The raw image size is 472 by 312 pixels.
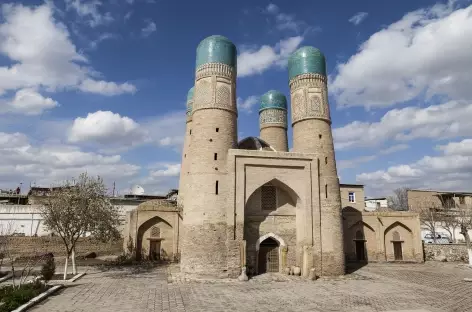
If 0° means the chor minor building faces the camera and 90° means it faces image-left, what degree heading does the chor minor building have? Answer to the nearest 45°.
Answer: approximately 0°

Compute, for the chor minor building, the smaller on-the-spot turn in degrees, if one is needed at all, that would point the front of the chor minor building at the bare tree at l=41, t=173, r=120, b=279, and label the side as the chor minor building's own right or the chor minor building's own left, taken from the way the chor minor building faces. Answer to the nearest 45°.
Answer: approximately 90° to the chor minor building's own right

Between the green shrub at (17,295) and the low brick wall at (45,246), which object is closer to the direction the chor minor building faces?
the green shrub

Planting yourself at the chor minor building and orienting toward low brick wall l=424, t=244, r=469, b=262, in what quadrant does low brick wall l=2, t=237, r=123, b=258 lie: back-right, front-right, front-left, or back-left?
back-left

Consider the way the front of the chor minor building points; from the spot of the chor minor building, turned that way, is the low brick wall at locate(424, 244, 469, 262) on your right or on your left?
on your left

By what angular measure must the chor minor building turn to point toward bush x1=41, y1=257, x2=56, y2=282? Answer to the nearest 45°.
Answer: approximately 45° to its right

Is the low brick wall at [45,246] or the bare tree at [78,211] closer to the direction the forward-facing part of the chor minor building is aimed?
the bare tree

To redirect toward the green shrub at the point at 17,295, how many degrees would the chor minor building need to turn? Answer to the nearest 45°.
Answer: approximately 45° to its right

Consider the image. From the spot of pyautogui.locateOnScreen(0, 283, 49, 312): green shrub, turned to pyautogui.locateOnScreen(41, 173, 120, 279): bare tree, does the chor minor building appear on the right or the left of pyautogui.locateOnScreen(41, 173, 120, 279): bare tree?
right

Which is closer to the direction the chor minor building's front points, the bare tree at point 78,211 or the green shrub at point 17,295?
the green shrub

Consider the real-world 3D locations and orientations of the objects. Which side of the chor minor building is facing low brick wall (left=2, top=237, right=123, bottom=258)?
right
